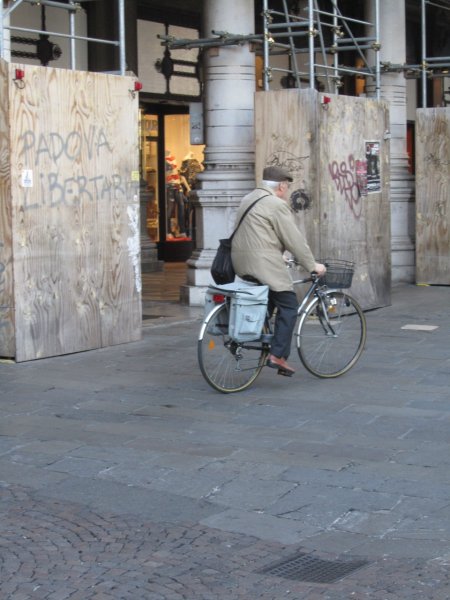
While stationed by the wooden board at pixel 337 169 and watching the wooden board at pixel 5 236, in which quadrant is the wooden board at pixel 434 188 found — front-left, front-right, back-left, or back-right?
back-right

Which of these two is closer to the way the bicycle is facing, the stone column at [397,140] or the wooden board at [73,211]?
the stone column

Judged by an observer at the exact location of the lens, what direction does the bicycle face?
facing away from the viewer and to the right of the viewer

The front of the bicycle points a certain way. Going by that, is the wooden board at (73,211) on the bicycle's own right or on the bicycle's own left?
on the bicycle's own left

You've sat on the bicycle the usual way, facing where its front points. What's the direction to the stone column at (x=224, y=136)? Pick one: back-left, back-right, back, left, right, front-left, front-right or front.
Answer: front-left

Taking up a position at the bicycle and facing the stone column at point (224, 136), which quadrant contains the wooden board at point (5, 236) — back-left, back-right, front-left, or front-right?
front-left

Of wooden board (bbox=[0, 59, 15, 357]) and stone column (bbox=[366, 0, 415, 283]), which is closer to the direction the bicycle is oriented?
the stone column

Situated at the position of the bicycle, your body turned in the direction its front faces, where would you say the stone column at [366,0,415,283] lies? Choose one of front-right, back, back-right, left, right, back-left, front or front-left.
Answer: front-left

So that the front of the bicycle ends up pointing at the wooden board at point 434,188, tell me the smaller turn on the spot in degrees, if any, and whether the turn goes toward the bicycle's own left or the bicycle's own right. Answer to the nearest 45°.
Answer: approximately 45° to the bicycle's own left
